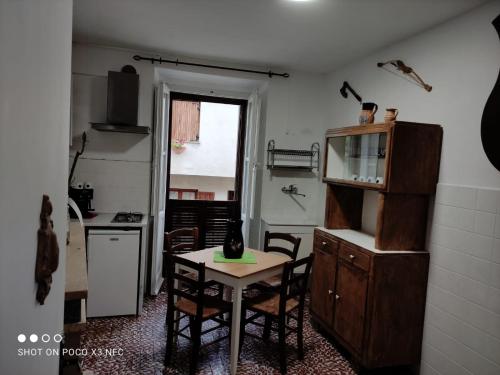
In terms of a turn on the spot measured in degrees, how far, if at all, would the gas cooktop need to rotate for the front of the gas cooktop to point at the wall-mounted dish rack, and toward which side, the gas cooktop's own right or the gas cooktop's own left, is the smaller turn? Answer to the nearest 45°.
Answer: approximately 90° to the gas cooktop's own left

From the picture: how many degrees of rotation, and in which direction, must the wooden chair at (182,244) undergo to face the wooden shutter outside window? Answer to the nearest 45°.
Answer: approximately 135° to its left

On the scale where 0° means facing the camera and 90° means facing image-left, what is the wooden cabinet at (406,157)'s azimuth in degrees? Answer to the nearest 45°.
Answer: approximately 45°

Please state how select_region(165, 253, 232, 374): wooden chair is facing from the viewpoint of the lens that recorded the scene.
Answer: facing away from the viewer and to the right of the viewer

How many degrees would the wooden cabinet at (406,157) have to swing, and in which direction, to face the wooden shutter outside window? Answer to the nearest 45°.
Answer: approximately 90° to its right

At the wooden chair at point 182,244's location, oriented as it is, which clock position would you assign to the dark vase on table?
The dark vase on table is roughly at 12 o'clock from the wooden chair.

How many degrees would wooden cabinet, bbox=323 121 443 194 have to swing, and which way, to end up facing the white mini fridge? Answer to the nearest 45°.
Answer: approximately 45° to its right

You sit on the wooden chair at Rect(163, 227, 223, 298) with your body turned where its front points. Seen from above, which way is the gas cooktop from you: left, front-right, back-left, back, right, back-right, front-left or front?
back

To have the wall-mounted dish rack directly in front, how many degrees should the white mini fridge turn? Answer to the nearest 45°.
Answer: approximately 90° to its left

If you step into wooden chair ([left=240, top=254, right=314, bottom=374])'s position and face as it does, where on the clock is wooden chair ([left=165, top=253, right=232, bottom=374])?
wooden chair ([left=165, top=253, right=232, bottom=374]) is roughly at 10 o'clock from wooden chair ([left=240, top=254, right=314, bottom=374]).
